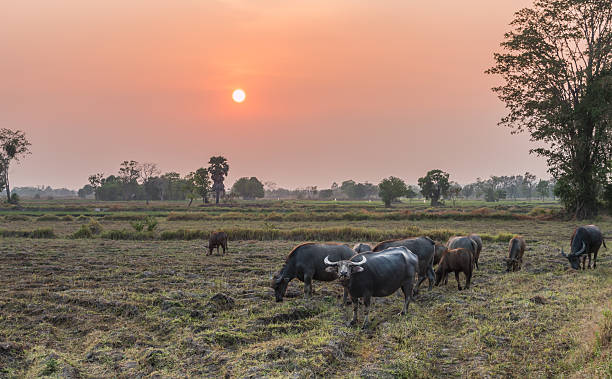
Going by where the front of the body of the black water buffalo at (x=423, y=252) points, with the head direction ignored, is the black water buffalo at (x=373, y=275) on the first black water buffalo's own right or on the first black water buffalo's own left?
on the first black water buffalo's own left

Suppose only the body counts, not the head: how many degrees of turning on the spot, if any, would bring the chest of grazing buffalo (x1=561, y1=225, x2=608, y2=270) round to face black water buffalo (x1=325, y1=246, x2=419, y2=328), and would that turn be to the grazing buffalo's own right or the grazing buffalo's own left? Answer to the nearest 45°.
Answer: approximately 45° to the grazing buffalo's own left

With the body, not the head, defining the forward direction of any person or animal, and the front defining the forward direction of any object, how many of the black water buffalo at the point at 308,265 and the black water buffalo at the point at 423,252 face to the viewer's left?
2

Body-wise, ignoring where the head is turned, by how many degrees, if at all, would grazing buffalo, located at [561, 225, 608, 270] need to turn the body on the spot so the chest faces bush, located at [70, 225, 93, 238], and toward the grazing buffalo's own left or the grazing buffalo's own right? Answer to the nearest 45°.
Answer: approximately 45° to the grazing buffalo's own right

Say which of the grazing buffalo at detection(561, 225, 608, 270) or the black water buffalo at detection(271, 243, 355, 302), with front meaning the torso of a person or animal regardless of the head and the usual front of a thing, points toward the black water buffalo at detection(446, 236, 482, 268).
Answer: the grazing buffalo

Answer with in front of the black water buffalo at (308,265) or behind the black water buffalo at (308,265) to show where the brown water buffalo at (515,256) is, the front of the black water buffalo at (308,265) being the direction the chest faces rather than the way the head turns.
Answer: behind

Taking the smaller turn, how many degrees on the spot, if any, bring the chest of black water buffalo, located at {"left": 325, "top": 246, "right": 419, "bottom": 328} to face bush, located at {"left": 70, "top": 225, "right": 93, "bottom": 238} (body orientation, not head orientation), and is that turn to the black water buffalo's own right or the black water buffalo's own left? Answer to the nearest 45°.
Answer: approximately 90° to the black water buffalo's own right

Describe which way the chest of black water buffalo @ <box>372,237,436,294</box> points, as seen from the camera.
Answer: to the viewer's left

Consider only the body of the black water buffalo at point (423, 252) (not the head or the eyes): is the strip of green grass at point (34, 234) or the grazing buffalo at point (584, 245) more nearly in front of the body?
the strip of green grass

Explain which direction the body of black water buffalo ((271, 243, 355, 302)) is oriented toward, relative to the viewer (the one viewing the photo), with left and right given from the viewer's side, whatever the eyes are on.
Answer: facing to the left of the viewer
